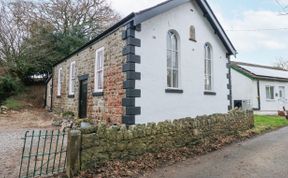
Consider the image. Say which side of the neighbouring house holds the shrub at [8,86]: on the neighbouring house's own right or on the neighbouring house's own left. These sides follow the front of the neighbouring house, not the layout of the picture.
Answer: on the neighbouring house's own right

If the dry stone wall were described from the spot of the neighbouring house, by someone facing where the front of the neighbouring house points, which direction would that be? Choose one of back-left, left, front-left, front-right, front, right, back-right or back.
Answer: front-right

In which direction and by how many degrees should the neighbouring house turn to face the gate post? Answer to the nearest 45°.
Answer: approximately 45° to its right

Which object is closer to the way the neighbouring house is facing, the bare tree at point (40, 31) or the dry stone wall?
the dry stone wall

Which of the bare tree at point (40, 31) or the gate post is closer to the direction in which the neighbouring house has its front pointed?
the gate post

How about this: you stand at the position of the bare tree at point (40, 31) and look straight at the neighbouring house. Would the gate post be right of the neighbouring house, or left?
right
